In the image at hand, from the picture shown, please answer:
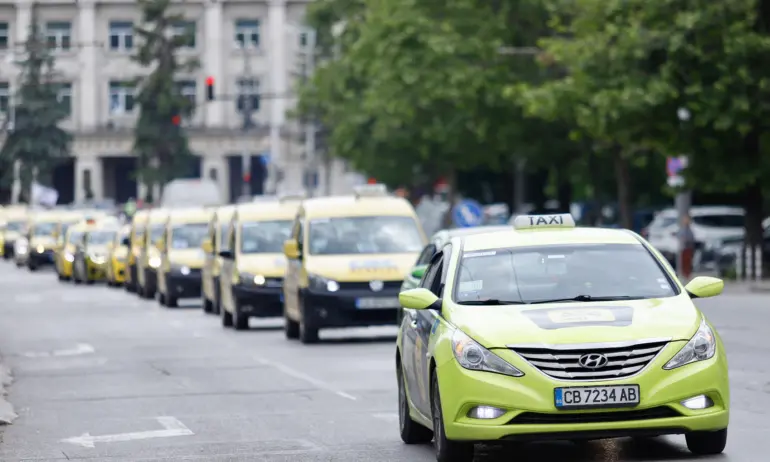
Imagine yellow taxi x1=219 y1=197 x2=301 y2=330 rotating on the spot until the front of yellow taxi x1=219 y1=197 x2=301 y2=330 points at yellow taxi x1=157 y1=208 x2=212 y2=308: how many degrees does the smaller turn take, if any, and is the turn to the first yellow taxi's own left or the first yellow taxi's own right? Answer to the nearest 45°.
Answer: approximately 180°

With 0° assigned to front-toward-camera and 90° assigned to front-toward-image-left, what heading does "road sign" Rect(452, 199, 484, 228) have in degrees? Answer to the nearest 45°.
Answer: approximately 0°

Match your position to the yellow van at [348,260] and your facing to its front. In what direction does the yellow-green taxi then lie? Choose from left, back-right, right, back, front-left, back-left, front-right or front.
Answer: front

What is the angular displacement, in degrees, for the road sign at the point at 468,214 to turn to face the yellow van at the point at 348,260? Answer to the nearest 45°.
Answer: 0° — it already faces it

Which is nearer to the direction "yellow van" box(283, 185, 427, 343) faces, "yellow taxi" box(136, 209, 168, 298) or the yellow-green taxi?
the yellow-green taxi

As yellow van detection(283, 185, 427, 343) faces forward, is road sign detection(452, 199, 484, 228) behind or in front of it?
behind

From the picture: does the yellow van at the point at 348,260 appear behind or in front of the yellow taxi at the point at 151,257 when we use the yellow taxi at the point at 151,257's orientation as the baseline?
in front

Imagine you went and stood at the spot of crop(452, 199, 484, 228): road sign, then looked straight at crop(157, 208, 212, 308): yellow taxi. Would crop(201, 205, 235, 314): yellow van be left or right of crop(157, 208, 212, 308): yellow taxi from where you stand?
left

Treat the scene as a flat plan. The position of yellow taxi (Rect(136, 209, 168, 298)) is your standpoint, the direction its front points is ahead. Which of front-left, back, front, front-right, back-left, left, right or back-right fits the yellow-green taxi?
front

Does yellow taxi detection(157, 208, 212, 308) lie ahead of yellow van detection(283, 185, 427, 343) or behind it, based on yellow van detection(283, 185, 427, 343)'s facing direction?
behind

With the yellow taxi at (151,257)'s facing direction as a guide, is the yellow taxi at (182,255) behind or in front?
in front

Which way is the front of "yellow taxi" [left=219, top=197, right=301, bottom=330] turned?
toward the camera
